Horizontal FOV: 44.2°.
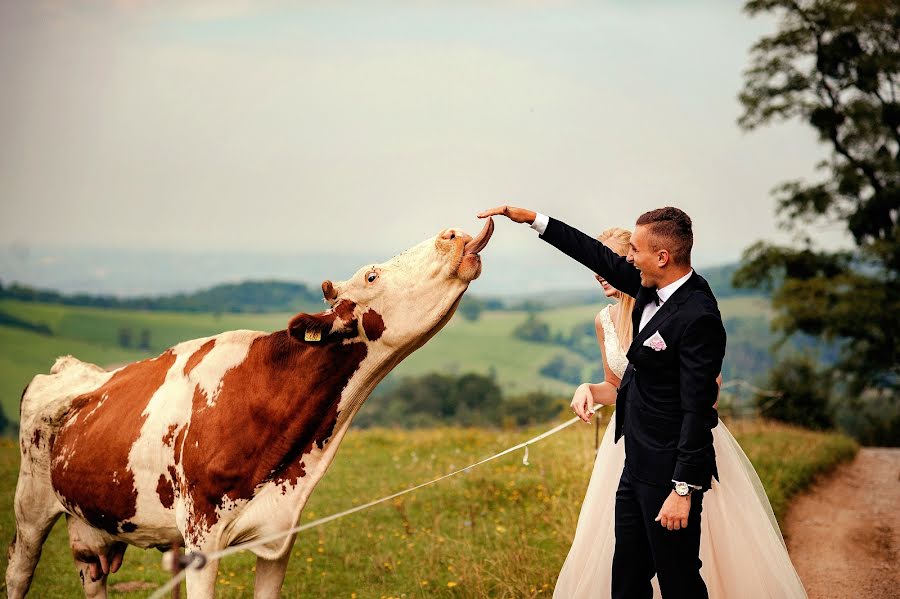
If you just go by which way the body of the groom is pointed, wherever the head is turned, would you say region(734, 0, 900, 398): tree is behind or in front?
behind

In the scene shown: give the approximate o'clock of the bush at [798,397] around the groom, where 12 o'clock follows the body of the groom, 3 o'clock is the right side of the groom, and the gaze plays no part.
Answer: The bush is roughly at 5 o'clock from the groom.

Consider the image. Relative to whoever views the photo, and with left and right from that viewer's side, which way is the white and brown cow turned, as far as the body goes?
facing the viewer and to the right of the viewer

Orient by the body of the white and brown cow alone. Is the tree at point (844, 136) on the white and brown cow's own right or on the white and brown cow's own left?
on the white and brown cow's own left

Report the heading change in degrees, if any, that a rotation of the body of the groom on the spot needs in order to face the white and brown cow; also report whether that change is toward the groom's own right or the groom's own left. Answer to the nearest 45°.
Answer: approximately 45° to the groom's own right

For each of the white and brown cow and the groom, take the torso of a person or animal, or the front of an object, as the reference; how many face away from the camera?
0

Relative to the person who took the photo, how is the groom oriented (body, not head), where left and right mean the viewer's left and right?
facing the viewer and to the left of the viewer

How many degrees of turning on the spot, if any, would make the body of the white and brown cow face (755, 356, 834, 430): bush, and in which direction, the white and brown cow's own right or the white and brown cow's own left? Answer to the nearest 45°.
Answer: approximately 90° to the white and brown cow's own left

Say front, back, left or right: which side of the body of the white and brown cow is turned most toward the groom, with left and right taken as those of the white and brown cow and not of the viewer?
front
